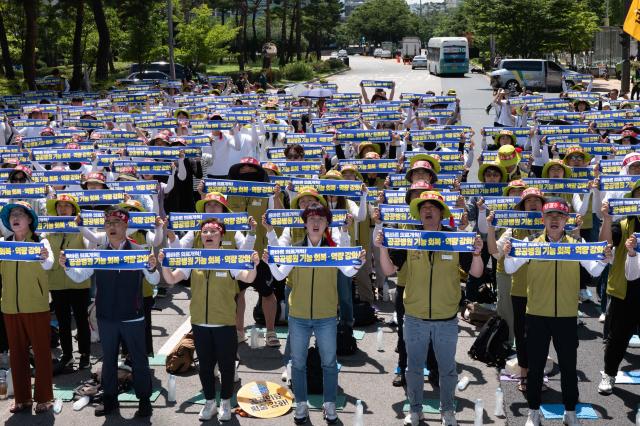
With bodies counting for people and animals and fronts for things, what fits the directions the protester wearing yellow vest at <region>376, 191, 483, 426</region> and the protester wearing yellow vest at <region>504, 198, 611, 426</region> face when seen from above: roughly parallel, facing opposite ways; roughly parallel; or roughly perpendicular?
roughly parallel

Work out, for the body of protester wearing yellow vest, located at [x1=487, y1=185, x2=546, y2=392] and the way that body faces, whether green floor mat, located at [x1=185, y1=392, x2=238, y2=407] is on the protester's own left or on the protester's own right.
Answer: on the protester's own right

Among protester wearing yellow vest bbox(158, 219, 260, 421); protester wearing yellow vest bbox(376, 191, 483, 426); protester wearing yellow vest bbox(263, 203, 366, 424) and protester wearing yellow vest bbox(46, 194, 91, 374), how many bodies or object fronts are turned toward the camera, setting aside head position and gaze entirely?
4

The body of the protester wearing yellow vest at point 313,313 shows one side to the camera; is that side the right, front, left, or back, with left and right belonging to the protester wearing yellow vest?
front

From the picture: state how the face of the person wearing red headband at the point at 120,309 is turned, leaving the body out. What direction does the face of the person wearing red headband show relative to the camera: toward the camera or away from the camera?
toward the camera

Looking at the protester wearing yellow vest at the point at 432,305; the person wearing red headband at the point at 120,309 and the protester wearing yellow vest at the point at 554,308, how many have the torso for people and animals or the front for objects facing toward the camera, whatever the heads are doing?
3

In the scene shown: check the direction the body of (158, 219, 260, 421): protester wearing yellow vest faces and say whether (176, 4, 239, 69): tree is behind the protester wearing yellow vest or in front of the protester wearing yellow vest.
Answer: behind

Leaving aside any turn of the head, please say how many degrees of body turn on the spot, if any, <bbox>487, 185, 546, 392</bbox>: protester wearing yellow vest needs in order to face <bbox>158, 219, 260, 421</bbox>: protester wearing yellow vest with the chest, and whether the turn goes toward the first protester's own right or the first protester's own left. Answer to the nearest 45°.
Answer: approximately 45° to the first protester's own right

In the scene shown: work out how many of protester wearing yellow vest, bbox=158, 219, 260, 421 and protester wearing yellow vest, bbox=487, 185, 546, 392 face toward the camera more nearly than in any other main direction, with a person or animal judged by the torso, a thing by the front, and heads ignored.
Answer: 2

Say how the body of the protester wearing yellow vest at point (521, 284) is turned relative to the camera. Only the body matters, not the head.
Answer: toward the camera

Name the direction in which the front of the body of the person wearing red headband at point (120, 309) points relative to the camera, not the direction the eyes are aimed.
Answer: toward the camera
